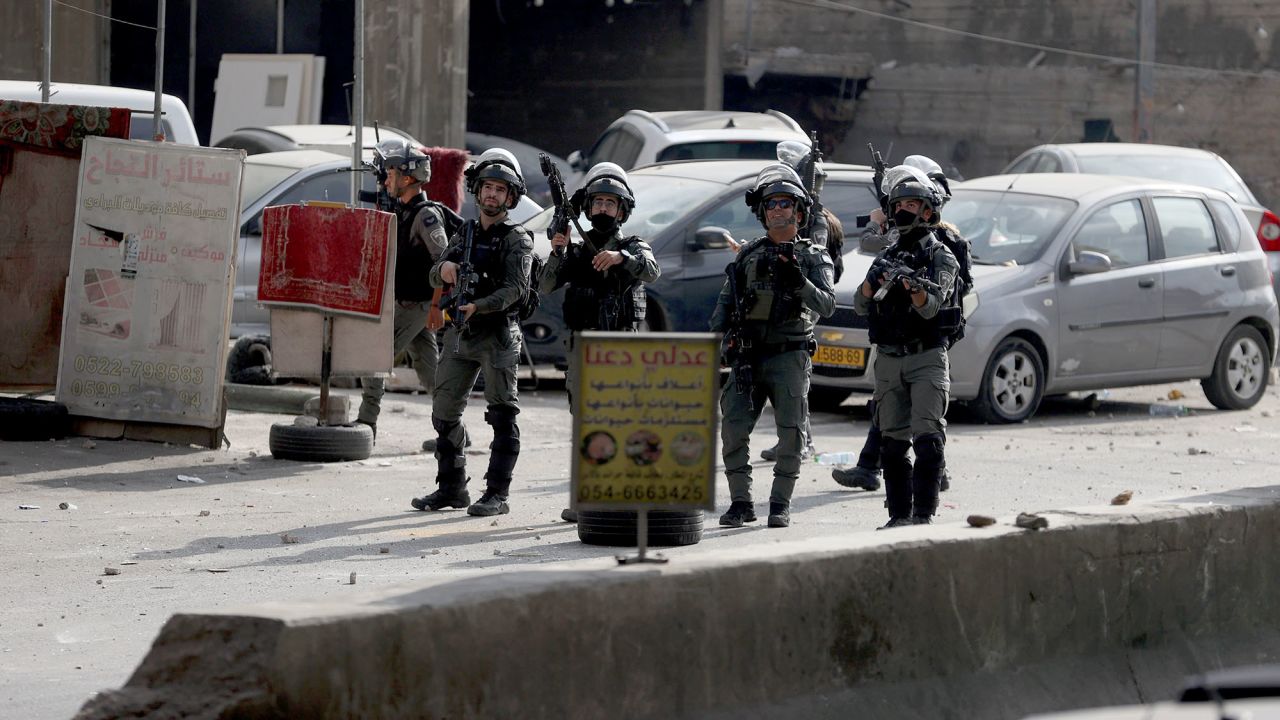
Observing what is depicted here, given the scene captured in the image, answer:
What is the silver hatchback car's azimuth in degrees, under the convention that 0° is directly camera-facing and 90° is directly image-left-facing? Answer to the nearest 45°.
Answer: approximately 45°

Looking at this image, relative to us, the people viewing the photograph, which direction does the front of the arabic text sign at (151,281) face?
facing the viewer

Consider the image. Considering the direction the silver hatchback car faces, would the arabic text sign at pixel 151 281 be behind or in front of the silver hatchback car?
in front

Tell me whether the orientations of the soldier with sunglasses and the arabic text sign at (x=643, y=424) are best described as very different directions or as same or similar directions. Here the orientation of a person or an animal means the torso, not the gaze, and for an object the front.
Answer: same or similar directions

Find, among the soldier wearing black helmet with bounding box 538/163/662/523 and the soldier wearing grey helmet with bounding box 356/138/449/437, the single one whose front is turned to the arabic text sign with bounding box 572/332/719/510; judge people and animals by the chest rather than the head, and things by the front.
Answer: the soldier wearing black helmet with bounding box 538/163/662/523

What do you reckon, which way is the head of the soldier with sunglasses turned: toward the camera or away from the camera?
toward the camera

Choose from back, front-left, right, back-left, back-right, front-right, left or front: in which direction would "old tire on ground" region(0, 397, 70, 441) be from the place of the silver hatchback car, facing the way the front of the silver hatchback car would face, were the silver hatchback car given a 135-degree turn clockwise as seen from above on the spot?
back-left

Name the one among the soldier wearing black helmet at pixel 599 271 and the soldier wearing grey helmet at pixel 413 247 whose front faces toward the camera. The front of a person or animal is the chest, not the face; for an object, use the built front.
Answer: the soldier wearing black helmet at pixel 599 271

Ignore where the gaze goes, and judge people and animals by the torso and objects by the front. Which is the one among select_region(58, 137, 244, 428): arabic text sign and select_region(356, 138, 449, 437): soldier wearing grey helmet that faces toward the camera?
the arabic text sign

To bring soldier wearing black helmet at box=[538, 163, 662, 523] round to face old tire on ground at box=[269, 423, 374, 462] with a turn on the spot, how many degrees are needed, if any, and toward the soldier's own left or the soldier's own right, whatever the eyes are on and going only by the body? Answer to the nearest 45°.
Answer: approximately 135° to the soldier's own right

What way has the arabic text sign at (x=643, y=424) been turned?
toward the camera
